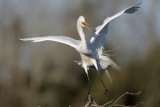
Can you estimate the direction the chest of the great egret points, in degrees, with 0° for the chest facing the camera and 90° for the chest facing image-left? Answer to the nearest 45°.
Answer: approximately 45°
